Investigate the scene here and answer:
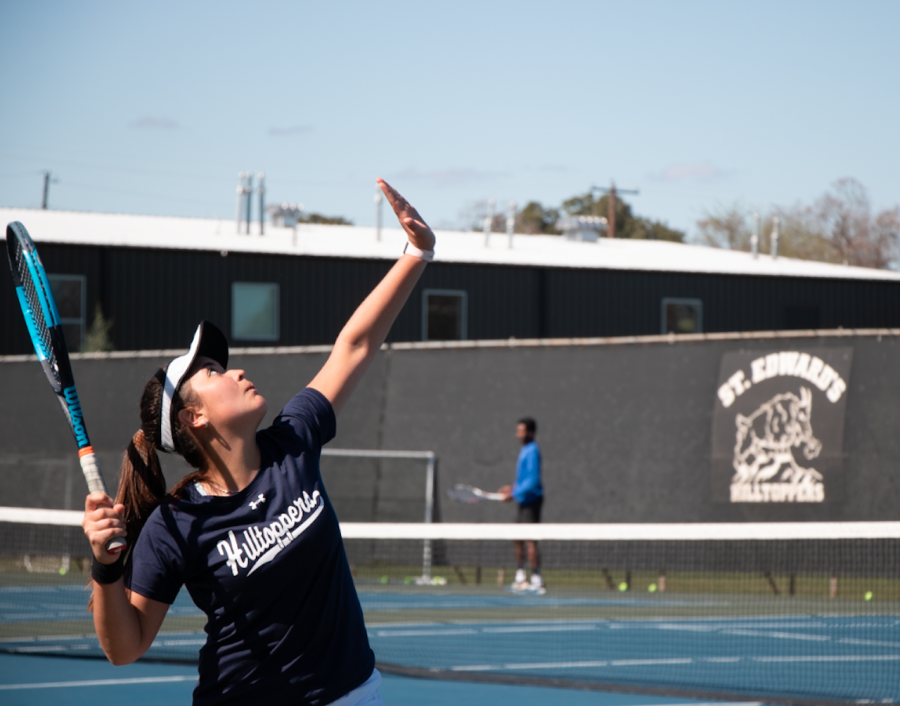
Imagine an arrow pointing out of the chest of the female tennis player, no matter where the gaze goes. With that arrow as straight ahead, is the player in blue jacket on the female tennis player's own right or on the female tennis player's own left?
on the female tennis player's own left

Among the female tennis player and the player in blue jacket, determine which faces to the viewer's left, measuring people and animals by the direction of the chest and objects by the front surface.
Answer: the player in blue jacket

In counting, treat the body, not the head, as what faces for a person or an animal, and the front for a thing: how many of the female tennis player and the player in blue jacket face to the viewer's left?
1

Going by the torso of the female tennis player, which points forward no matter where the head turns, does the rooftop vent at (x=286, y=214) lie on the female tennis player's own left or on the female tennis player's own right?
on the female tennis player's own left

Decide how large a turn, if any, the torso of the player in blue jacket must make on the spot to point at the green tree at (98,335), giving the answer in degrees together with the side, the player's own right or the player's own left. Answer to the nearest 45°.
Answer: approximately 45° to the player's own right

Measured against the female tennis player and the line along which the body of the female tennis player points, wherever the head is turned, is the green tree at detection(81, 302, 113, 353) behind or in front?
behind

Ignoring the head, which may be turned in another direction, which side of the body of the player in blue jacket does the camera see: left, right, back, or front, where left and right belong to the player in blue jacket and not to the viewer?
left

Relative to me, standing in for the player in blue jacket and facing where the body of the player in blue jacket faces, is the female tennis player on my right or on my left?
on my left

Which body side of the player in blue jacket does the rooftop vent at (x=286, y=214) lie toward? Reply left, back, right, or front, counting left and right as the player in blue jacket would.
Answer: right

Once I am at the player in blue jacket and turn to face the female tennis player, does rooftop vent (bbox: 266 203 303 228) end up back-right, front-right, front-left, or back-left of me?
back-right

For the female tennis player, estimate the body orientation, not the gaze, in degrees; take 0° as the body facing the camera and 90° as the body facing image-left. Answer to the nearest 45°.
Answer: approximately 315°

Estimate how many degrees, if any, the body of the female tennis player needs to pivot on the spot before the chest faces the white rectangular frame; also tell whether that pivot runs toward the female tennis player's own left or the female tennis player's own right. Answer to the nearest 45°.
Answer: approximately 135° to the female tennis player's own left
